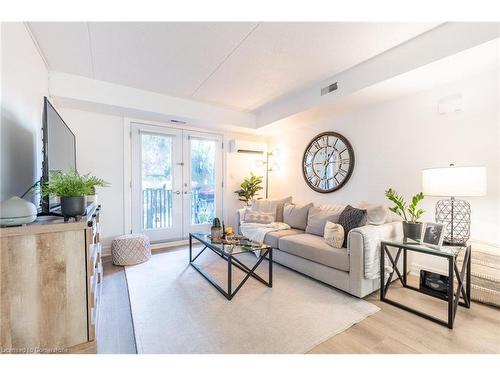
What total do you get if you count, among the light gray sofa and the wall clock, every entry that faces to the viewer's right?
0

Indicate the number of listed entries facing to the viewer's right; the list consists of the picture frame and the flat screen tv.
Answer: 1

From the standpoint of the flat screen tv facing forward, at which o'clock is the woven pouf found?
The woven pouf is roughly at 10 o'clock from the flat screen tv.

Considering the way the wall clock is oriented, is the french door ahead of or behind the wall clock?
ahead

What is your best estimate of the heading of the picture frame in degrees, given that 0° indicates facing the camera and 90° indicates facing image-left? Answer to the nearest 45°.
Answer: approximately 45°

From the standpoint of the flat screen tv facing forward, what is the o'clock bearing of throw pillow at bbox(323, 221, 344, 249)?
The throw pillow is roughly at 1 o'clock from the flat screen tv.

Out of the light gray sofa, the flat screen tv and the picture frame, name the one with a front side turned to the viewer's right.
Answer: the flat screen tv

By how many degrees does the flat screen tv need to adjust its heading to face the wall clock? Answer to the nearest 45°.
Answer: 0° — it already faces it

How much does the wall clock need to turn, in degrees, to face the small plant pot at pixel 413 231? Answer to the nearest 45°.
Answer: approximately 90° to its left

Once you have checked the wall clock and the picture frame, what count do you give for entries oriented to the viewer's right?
0

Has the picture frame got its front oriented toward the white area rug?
yes

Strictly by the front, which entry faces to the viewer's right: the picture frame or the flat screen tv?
the flat screen tv

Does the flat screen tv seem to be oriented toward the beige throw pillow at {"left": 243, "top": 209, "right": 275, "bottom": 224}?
yes

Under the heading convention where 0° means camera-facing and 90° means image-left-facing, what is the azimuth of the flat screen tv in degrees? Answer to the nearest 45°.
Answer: approximately 270°

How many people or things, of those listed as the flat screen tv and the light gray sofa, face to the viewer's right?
1

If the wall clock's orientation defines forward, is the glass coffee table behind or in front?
in front
